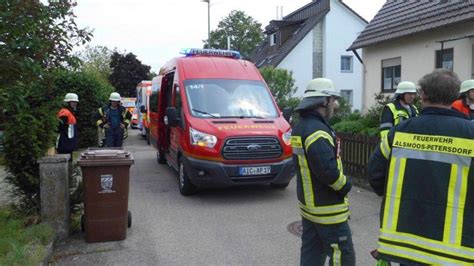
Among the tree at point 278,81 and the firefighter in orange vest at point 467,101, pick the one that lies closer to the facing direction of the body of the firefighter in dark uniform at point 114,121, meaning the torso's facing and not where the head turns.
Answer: the firefighter in orange vest

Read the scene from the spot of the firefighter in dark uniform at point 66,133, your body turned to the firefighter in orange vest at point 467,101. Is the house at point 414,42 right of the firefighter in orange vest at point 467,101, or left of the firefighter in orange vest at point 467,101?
left

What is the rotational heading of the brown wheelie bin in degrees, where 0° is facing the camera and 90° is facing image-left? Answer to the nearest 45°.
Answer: approximately 0°

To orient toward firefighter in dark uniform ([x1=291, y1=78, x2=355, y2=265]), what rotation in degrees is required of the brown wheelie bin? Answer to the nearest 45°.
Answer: approximately 45° to its left

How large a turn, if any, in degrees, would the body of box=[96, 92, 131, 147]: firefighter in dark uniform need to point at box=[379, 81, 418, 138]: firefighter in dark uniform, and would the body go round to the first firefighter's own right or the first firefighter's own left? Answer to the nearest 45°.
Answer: approximately 45° to the first firefighter's own left

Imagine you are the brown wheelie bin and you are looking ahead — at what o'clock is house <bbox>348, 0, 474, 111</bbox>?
The house is roughly at 8 o'clock from the brown wheelie bin.

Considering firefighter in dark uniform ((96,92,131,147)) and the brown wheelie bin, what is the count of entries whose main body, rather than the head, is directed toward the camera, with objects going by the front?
2

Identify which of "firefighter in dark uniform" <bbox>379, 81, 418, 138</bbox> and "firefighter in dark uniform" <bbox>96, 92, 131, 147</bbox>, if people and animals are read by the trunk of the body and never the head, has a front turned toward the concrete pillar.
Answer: "firefighter in dark uniform" <bbox>96, 92, 131, 147</bbox>

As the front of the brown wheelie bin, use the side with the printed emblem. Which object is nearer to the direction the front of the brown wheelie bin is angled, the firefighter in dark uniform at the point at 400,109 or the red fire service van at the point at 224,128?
the firefighter in dark uniform

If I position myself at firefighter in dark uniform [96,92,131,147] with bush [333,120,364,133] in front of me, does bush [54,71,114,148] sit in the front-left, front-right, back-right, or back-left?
back-left
